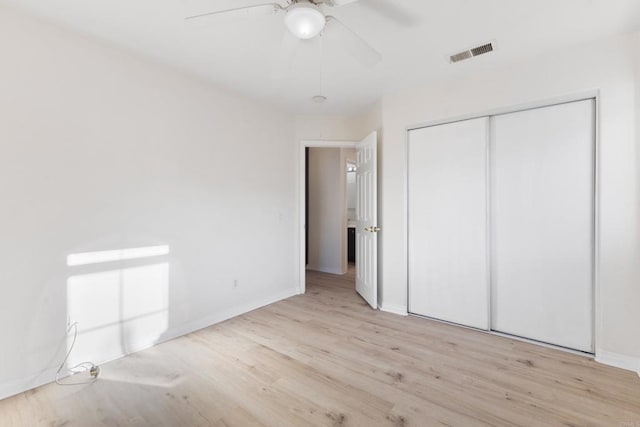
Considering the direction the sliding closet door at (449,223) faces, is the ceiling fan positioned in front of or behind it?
in front

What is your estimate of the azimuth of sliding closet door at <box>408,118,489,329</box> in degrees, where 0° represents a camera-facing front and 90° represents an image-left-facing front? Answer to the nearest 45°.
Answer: approximately 45°

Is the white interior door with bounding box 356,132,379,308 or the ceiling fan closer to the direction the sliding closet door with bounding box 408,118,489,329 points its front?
the ceiling fan

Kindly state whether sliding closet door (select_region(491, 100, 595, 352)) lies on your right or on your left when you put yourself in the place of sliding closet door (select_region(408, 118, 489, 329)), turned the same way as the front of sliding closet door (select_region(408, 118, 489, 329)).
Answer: on your left

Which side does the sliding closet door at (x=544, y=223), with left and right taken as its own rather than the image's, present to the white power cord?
front

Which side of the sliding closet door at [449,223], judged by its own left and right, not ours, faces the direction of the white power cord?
front

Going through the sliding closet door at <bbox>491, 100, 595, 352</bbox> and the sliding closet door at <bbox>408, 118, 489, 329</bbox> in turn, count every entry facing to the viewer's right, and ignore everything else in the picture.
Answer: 0

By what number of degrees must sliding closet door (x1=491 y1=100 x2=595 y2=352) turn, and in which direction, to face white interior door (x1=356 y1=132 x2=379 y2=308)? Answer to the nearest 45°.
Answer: approximately 45° to its right

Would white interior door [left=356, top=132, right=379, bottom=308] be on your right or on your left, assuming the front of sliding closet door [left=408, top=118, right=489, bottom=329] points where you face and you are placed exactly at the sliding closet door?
on your right
